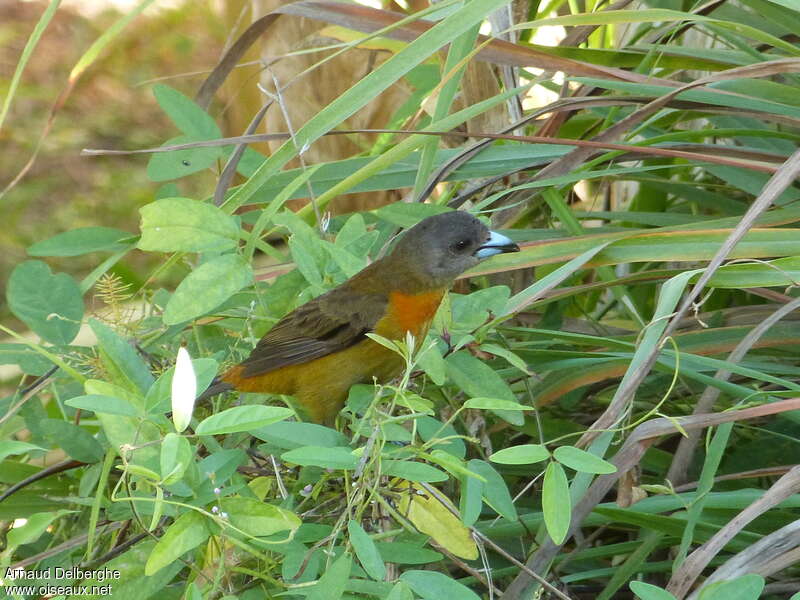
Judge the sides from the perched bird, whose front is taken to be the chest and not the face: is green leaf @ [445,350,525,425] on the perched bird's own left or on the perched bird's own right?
on the perched bird's own right

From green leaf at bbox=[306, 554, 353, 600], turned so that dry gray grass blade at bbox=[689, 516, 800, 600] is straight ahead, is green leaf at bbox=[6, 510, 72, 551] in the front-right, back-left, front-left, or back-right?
back-left

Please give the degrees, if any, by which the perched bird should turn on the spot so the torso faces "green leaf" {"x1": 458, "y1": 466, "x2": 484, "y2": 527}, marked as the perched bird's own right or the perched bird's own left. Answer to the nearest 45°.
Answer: approximately 90° to the perched bird's own right

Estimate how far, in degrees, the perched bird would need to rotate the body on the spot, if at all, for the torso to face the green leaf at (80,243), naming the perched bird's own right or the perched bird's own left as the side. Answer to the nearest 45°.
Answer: approximately 180°

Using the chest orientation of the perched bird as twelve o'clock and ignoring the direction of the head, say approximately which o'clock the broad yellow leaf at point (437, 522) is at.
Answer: The broad yellow leaf is roughly at 3 o'clock from the perched bird.

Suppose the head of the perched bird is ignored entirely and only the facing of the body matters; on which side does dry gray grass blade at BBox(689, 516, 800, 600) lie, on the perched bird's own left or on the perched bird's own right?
on the perched bird's own right

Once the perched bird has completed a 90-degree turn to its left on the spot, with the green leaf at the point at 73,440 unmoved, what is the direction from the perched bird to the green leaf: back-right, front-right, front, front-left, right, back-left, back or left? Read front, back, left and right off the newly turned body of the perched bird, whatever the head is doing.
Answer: back-left

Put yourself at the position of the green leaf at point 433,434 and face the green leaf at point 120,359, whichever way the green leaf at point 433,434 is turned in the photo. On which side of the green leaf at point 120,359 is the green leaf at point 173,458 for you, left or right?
left

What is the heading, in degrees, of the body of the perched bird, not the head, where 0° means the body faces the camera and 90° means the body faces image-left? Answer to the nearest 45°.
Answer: approximately 270°

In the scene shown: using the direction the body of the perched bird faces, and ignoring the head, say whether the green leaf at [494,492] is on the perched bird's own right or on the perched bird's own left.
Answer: on the perched bird's own right

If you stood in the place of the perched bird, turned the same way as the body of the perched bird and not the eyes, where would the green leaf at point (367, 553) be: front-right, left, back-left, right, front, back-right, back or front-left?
right

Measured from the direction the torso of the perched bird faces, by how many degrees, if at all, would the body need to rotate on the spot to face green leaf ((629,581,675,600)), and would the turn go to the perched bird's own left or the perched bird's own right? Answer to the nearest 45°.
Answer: approximately 90° to the perched bird's own right

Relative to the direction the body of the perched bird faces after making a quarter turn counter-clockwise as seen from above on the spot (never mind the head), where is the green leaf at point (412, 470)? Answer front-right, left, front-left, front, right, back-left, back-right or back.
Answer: back
